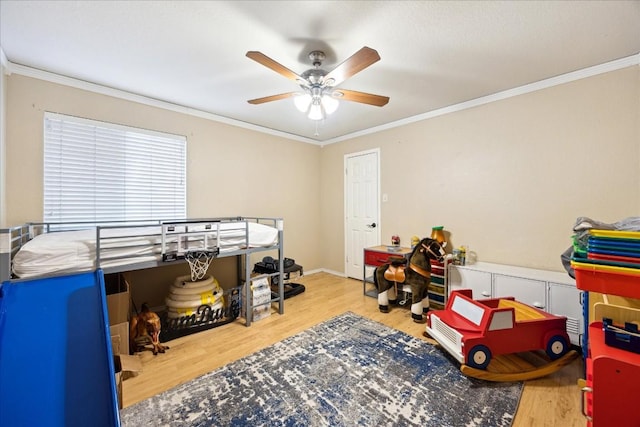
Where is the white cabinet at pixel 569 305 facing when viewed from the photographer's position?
facing the viewer and to the left of the viewer

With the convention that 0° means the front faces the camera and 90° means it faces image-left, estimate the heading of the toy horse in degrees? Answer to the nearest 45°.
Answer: approximately 315°

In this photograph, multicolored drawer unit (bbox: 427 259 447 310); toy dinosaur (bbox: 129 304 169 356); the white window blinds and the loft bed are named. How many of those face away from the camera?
0

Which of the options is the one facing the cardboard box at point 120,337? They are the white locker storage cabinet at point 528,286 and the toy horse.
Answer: the white locker storage cabinet

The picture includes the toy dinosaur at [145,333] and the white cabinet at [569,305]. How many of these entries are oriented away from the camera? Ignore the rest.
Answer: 0

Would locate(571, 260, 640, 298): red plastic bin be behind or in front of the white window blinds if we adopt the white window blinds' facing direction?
in front

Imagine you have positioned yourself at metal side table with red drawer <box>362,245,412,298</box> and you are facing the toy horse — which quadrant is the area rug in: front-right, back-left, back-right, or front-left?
front-right

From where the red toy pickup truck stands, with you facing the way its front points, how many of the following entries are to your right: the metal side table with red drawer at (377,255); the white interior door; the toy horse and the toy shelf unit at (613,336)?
3

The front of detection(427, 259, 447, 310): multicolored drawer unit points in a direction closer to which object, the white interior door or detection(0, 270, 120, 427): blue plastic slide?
the blue plastic slide

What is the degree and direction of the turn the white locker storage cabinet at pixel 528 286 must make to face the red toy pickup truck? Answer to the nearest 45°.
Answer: approximately 45° to its left

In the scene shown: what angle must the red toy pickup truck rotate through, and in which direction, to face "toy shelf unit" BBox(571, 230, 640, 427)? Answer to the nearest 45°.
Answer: approximately 90° to its left

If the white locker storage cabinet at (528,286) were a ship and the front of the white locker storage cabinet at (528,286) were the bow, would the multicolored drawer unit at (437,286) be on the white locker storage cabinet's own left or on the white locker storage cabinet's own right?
on the white locker storage cabinet's own right

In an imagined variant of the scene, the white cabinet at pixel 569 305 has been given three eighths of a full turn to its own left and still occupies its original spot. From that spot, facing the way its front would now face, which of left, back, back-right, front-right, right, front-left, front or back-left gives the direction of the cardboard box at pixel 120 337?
back-right
